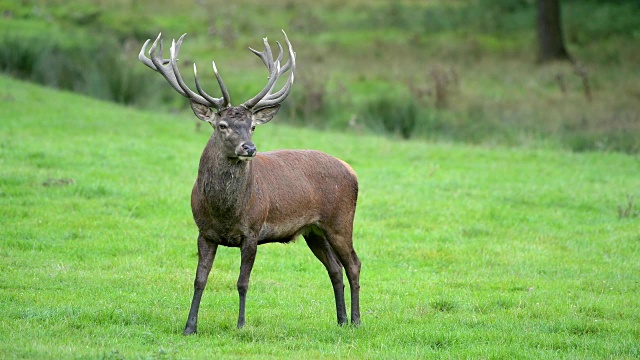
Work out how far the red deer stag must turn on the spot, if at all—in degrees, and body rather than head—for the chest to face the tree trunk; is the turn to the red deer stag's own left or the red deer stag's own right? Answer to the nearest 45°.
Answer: approximately 180°

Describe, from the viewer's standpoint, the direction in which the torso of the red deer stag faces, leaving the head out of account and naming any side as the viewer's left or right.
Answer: facing the viewer and to the left of the viewer
